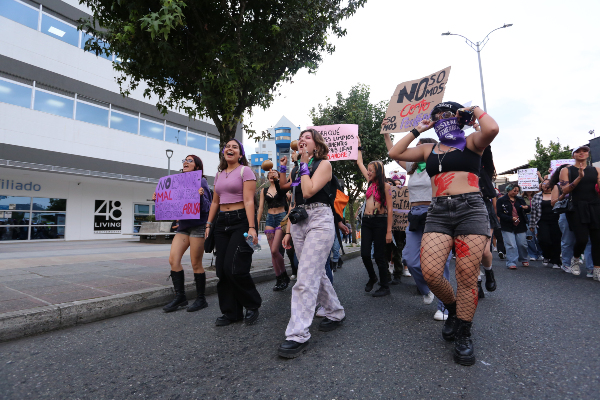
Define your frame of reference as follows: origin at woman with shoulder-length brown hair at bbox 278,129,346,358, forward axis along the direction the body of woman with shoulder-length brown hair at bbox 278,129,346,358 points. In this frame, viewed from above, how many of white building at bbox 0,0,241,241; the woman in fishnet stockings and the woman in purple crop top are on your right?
2

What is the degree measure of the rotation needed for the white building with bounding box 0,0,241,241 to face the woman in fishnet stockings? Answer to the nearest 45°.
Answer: approximately 45° to its right

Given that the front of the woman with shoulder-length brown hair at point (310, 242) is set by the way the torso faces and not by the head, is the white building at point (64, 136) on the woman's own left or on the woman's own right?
on the woman's own right

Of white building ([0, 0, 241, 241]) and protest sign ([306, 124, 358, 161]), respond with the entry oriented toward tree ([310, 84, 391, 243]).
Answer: the white building

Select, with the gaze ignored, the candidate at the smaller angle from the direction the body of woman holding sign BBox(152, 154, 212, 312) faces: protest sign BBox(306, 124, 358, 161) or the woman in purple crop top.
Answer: the woman in purple crop top

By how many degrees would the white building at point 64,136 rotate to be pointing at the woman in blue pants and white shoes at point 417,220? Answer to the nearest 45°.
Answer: approximately 45° to its right

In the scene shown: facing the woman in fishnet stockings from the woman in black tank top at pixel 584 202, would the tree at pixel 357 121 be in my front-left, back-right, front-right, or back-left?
back-right

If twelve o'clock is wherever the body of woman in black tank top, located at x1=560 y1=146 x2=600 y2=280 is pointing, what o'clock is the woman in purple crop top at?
The woman in purple crop top is roughly at 1 o'clock from the woman in black tank top.
